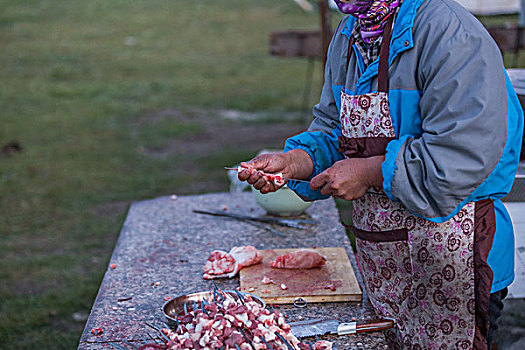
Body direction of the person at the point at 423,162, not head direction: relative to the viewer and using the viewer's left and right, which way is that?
facing the viewer and to the left of the viewer

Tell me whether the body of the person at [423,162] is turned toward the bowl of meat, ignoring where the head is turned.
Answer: yes
